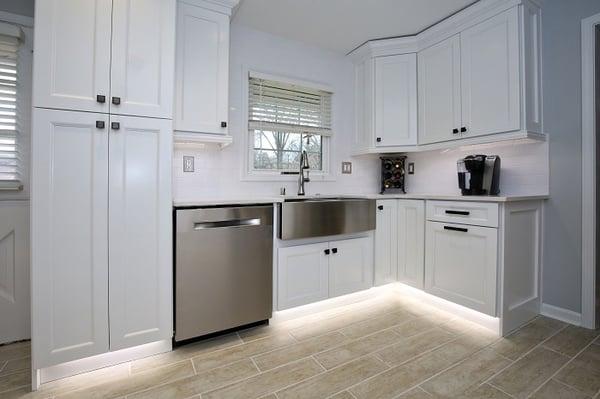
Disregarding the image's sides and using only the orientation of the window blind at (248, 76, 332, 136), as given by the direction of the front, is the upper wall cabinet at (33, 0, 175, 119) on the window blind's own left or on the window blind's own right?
on the window blind's own right

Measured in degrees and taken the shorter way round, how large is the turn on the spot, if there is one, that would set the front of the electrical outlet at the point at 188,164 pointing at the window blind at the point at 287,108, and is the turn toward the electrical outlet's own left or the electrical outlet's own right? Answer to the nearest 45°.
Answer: approximately 90° to the electrical outlet's own left

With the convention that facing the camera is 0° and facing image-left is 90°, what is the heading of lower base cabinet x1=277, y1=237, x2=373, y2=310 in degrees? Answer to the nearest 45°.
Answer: approximately 315°

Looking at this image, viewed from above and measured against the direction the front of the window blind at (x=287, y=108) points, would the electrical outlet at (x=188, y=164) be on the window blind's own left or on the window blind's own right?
on the window blind's own right

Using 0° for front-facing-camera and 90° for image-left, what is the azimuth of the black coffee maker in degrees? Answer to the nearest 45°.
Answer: approximately 45°

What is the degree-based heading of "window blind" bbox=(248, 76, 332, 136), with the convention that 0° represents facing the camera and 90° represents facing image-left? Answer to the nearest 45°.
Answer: approximately 315°

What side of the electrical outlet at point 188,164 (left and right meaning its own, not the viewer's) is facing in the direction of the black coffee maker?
left

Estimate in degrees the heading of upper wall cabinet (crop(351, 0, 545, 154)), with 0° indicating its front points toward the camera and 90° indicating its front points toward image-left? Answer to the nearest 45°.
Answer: approximately 45°
